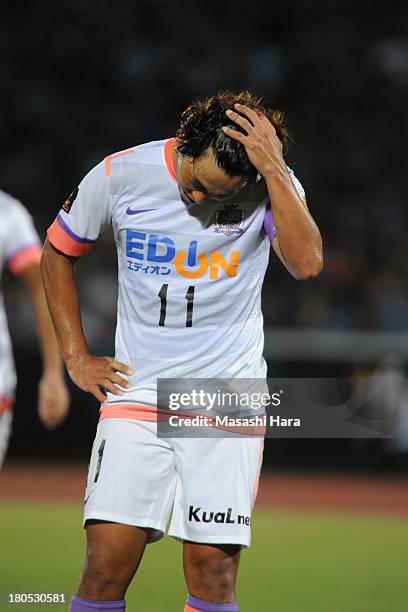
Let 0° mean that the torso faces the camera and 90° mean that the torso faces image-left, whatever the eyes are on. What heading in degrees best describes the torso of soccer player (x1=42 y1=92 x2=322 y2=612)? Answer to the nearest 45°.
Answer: approximately 0°

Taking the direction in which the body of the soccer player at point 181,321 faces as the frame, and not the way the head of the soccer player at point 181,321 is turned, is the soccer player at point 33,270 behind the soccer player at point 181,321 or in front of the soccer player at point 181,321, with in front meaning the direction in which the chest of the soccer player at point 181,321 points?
behind
